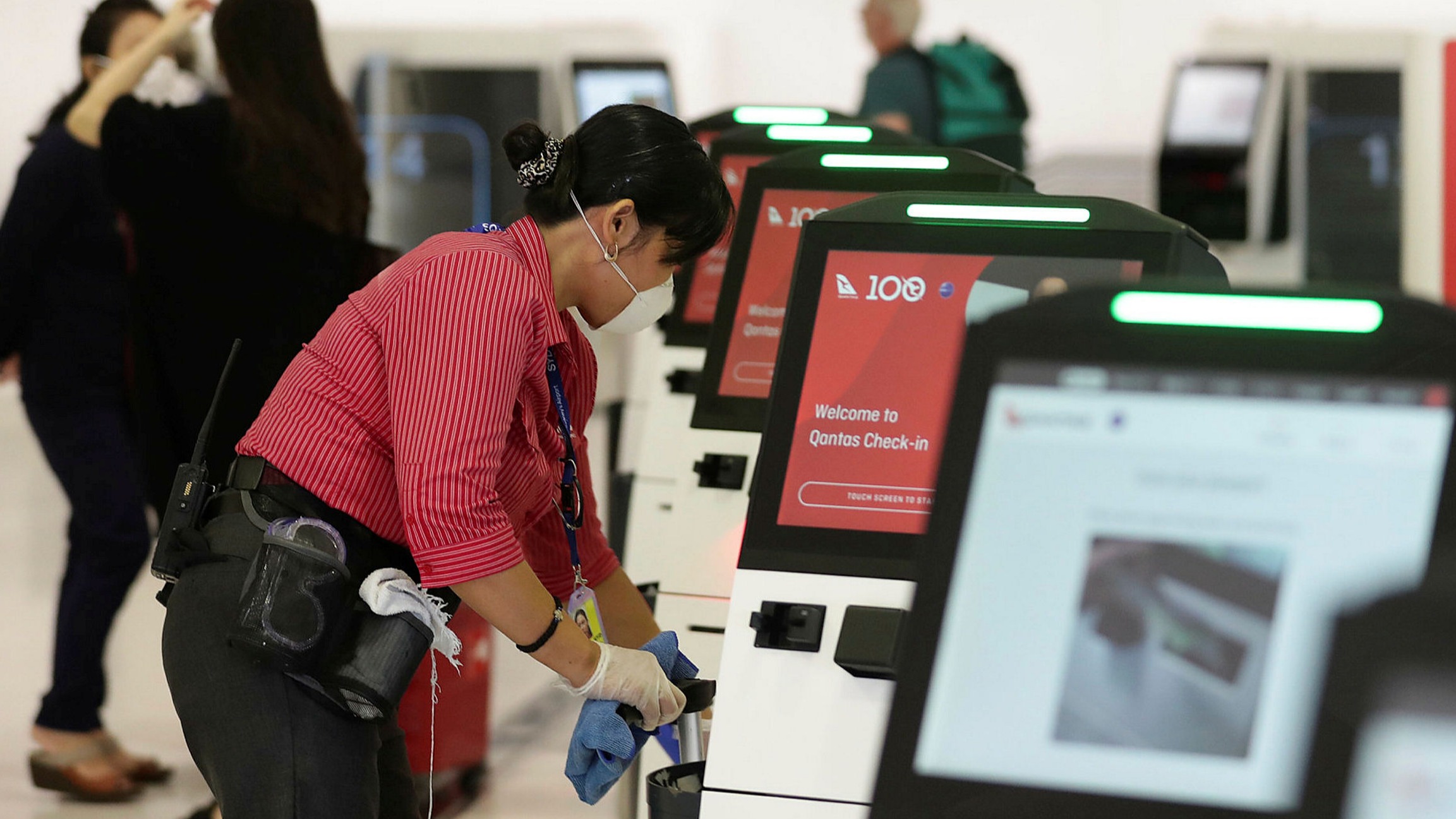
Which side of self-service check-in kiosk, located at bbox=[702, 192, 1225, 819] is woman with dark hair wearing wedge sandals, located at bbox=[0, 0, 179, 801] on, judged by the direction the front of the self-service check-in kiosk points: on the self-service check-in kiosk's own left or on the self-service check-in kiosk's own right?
on the self-service check-in kiosk's own right

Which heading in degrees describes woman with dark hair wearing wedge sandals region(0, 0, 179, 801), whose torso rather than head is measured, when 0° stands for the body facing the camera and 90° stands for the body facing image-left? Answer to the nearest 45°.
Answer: approximately 270°

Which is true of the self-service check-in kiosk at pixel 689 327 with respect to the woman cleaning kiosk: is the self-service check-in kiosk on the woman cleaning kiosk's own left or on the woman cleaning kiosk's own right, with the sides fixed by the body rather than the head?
on the woman cleaning kiosk's own left

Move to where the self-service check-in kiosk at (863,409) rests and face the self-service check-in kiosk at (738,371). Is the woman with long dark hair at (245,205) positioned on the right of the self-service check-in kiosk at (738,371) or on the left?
left

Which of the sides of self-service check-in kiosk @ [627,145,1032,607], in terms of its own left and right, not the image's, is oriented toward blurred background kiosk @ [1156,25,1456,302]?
back

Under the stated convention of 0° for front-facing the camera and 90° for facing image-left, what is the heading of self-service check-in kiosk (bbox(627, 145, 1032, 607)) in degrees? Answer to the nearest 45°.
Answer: approximately 0°

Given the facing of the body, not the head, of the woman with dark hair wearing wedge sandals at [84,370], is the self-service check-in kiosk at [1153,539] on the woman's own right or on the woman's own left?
on the woman's own right

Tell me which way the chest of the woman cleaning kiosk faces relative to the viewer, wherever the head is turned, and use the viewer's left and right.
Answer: facing to the right of the viewer

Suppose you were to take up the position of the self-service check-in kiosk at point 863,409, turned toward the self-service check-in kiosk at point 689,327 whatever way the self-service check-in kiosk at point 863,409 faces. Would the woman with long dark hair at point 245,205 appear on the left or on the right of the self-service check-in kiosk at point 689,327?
left

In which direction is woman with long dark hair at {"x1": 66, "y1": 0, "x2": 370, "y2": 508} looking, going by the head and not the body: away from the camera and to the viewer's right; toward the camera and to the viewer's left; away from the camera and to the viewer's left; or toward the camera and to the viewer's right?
away from the camera and to the viewer's left

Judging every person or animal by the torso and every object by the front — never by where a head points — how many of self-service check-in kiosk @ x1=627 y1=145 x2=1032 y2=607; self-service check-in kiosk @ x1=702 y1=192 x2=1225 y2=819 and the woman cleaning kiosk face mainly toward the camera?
2
